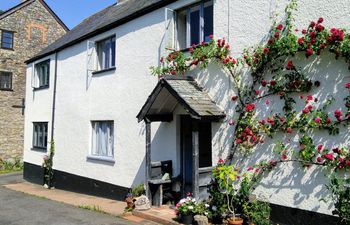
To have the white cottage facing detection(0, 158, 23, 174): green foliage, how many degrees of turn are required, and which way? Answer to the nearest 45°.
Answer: approximately 90° to its right

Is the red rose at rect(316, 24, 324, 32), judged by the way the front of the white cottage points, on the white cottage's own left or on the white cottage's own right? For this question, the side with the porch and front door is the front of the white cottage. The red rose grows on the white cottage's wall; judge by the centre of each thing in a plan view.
on the white cottage's own left

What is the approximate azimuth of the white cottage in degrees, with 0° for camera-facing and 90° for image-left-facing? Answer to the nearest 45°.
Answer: approximately 45°

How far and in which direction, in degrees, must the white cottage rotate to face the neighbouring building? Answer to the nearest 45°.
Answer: approximately 90° to its right

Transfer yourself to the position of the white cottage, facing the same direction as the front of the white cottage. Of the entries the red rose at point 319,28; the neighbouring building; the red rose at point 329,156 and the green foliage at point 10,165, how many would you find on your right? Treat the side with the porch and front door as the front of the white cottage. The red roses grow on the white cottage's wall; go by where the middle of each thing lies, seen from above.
2
